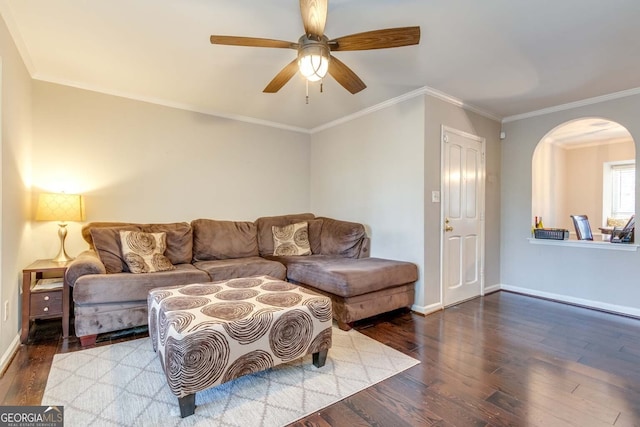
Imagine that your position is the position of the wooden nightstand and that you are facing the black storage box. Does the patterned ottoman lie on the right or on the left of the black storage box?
right

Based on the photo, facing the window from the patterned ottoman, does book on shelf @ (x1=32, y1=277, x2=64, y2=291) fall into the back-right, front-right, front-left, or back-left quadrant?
back-left

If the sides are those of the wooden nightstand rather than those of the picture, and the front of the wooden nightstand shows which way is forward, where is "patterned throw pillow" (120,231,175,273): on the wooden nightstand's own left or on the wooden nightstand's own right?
on the wooden nightstand's own left

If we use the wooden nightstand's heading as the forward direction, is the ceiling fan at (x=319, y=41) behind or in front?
in front

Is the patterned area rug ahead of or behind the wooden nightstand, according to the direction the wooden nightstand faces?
ahead

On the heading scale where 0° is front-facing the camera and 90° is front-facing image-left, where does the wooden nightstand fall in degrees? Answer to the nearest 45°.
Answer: approximately 0°

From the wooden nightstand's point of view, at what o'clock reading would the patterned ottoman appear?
The patterned ottoman is roughly at 11 o'clock from the wooden nightstand.

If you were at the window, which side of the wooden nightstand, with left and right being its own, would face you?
left

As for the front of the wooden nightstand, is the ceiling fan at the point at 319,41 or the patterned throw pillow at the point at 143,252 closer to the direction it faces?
the ceiling fan

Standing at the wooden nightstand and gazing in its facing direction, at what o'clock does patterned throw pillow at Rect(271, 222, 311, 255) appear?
The patterned throw pillow is roughly at 9 o'clock from the wooden nightstand.
